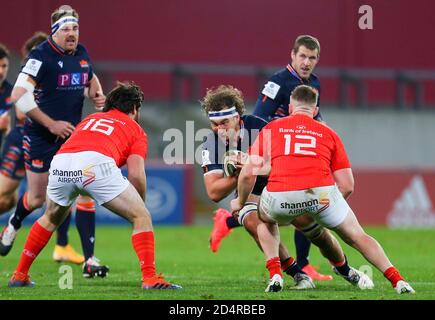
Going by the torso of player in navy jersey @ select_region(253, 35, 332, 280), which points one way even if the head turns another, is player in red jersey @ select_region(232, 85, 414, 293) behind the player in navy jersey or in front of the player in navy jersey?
in front

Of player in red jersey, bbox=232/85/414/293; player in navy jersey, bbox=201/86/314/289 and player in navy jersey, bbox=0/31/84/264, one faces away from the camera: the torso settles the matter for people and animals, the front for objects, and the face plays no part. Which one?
the player in red jersey

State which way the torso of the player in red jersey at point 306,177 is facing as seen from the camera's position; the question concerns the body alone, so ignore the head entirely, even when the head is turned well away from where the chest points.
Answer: away from the camera

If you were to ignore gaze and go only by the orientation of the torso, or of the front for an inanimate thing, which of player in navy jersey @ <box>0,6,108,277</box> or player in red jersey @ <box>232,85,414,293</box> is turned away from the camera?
the player in red jersey

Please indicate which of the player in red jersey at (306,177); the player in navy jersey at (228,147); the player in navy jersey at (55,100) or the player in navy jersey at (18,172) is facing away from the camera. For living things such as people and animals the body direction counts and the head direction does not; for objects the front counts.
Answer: the player in red jersey

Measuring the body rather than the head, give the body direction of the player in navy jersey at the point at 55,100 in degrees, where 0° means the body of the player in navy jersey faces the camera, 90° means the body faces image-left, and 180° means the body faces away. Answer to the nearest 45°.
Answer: approximately 315°

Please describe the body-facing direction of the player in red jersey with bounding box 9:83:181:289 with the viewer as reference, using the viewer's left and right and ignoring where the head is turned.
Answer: facing away from the viewer and to the right of the viewer

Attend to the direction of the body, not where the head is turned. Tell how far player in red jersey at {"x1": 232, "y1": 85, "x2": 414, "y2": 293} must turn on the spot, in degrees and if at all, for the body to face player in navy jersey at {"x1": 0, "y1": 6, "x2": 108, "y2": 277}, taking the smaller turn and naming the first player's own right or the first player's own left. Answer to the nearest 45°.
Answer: approximately 45° to the first player's own left

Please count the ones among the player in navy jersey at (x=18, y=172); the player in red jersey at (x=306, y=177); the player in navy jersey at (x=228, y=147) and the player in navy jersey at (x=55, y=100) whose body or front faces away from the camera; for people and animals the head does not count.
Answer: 1

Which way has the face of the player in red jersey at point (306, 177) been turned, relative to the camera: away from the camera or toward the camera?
away from the camera

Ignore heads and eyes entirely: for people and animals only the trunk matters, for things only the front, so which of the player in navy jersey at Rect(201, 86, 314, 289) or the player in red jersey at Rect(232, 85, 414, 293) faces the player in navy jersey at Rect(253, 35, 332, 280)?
the player in red jersey
